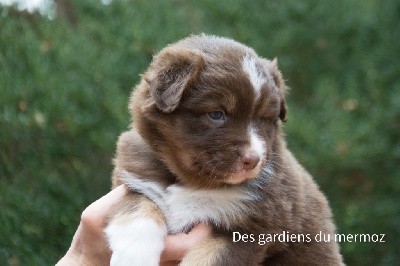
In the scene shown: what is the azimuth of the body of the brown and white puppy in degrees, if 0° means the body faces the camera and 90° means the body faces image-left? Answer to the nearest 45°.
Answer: approximately 45°
